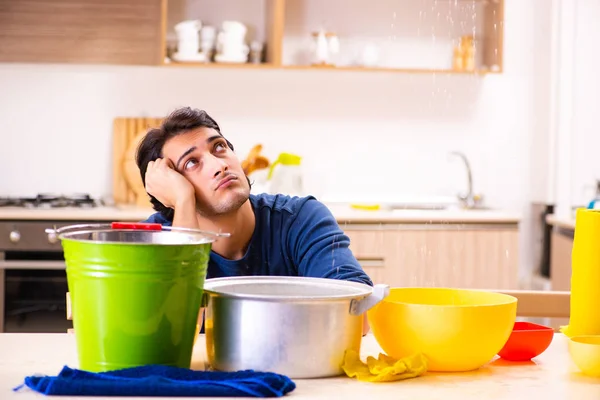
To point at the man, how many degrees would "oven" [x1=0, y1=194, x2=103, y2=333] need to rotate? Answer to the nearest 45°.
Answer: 0° — it already faces them

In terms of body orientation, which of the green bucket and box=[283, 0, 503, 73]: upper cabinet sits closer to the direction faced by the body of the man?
the green bucket

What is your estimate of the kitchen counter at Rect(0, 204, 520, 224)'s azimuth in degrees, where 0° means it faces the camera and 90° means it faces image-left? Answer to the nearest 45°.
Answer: approximately 0°

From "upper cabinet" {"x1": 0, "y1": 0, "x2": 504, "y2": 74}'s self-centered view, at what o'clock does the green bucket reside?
The green bucket is roughly at 12 o'clock from the upper cabinet.

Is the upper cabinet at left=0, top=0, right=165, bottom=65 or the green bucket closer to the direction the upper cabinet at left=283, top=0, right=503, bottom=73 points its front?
the green bucket

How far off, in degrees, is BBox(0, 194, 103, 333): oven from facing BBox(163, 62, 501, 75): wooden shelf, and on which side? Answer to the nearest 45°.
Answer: approximately 90° to its left
